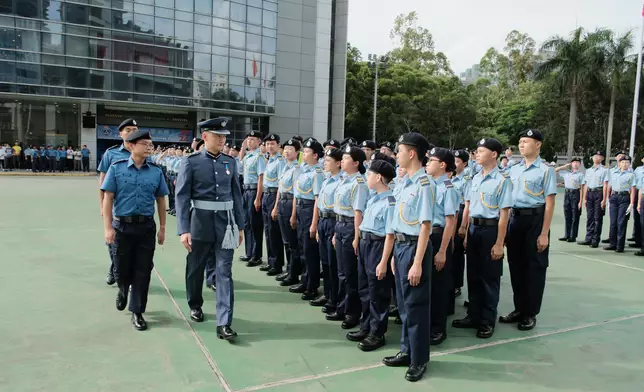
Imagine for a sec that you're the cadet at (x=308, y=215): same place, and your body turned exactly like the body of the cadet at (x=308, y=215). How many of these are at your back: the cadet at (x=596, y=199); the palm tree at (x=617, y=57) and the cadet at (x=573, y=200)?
3

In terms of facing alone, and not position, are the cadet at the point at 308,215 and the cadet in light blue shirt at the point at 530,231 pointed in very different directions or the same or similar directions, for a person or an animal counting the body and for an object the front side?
same or similar directions

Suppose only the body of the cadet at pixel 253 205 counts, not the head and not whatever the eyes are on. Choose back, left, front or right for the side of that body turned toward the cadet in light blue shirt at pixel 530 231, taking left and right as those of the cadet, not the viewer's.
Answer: left

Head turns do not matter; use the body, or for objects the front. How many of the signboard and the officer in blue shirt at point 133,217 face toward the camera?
2

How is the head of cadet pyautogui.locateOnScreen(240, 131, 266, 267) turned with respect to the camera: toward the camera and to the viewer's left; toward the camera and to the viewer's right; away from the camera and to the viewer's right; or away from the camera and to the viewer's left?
toward the camera and to the viewer's left

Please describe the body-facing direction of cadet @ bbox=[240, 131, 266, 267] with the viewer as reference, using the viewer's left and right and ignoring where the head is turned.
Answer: facing the viewer and to the left of the viewer

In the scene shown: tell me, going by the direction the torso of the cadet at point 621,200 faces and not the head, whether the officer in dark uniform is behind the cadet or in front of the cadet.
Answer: in front

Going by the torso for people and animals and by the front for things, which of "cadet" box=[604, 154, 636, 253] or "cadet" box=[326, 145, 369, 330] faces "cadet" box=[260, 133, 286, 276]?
"cadet" box=[604, 154, 636, 253]

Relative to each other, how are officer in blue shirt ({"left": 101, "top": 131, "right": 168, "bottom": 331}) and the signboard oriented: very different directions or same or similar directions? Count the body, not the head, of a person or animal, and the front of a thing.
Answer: same or similar directions

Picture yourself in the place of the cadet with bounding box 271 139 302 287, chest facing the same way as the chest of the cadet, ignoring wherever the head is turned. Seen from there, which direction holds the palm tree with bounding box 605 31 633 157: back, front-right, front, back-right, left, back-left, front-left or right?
back

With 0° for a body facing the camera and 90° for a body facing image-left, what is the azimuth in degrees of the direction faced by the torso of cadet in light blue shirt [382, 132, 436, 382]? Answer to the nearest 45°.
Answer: approximately 45°

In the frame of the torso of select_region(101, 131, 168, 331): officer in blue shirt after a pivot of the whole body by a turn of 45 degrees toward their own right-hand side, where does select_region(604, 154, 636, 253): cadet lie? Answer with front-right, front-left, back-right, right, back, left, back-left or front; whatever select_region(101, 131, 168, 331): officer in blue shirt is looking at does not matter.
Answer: back-left

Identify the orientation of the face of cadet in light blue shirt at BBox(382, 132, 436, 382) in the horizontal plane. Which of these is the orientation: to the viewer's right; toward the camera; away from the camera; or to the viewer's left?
to the viewer's left

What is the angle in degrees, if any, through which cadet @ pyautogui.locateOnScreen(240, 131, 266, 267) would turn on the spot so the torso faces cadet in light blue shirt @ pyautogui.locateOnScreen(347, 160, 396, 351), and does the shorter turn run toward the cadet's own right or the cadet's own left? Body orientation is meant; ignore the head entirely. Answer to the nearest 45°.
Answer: approximately 45° to the cadet's own left

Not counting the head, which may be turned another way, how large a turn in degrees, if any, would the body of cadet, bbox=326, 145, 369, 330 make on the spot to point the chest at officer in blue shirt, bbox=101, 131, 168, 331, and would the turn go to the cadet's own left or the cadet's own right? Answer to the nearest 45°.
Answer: approximately 45° to the cadet's own right

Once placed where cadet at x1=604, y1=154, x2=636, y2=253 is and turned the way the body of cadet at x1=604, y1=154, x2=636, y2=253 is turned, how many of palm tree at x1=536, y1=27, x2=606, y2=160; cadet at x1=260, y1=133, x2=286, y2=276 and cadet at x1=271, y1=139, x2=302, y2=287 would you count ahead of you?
2

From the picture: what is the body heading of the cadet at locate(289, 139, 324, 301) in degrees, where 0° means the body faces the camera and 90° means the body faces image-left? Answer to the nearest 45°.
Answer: approximately 45°

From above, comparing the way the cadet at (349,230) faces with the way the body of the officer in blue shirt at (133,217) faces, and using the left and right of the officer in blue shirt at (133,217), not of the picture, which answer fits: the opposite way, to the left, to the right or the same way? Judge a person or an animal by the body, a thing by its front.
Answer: to the right

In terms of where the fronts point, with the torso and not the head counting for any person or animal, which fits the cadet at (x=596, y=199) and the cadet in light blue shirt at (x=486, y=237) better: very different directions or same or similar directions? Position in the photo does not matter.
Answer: same or similar directions
